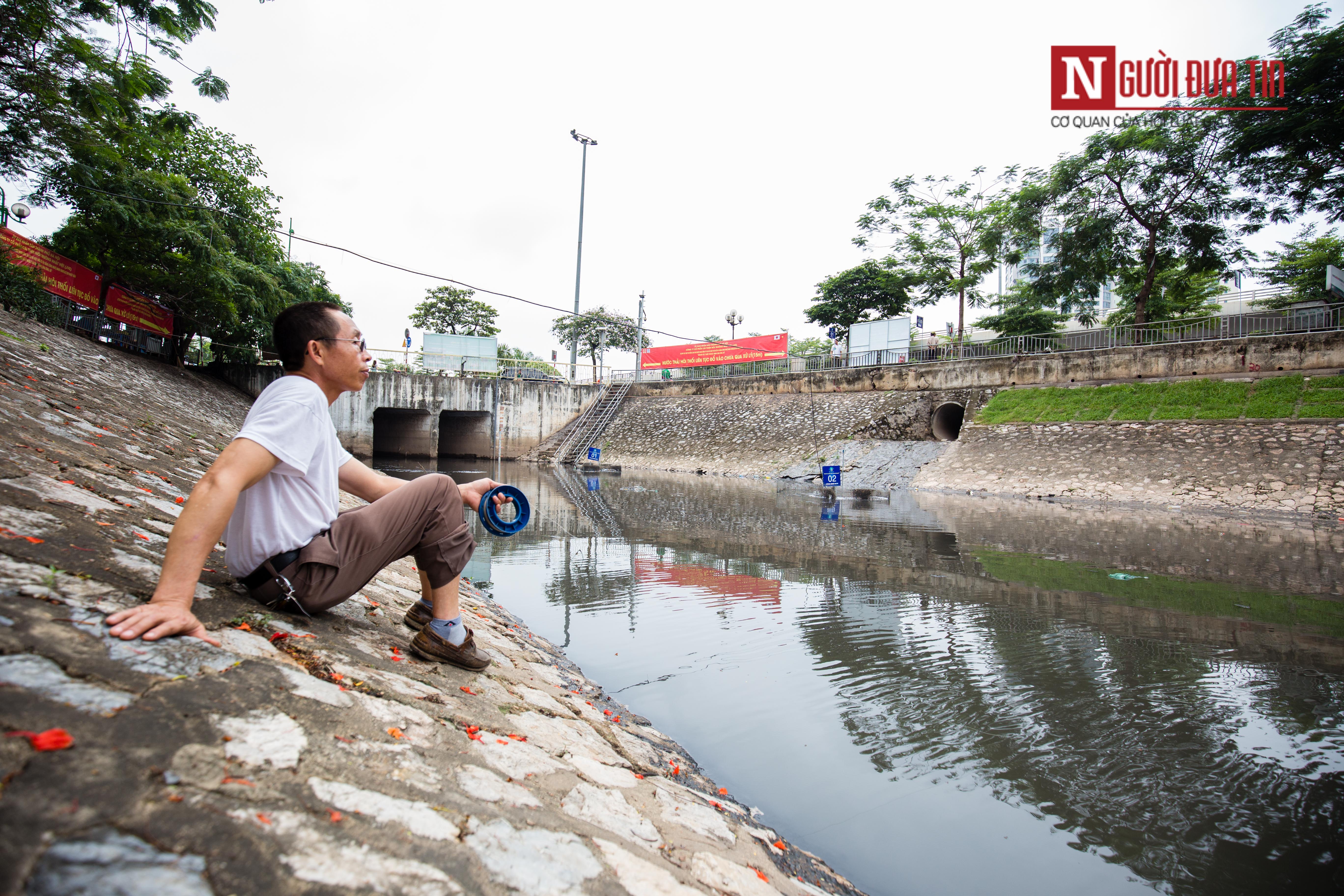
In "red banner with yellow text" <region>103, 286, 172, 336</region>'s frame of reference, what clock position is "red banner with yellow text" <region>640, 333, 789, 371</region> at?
"red banner with yellow text" <region>640, 333, 789, 371</region> is roughly at 11 o'clock from "red banner with yellow text" <region>103, 286, 172, 336</region>.

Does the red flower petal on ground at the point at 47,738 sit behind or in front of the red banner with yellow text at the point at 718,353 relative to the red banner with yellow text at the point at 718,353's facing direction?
in front

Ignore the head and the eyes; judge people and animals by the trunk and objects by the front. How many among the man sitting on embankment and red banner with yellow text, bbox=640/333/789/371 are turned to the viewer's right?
1

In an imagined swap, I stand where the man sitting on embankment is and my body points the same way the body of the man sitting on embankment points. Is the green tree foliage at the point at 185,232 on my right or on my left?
on my left

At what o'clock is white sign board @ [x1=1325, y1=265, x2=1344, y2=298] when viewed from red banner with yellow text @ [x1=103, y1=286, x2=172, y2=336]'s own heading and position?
The white sign board is roughly at 12 o'clock from the red banner with yellow text.

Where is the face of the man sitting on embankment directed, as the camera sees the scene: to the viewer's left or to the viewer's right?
to the viewer's right

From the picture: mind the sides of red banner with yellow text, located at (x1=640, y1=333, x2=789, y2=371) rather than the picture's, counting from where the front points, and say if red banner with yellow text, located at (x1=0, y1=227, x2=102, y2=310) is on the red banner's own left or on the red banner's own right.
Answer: on the red banner's own right

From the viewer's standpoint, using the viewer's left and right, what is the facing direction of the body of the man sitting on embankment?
facing to the right of the viewer

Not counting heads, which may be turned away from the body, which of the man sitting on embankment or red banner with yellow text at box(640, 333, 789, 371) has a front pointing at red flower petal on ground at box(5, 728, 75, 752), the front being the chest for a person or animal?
the red banner with yellow text

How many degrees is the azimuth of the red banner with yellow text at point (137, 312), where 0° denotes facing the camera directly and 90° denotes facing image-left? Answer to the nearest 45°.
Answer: approximately 315°

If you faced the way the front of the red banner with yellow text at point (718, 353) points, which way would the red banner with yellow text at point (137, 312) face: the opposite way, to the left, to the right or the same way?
to the left

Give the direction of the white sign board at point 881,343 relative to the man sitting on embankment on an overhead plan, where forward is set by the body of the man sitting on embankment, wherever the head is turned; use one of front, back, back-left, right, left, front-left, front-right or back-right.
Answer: front-left

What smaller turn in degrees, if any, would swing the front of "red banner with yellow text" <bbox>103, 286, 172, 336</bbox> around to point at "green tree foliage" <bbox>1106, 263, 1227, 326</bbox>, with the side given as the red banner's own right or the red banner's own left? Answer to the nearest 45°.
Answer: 0° — it already faces it

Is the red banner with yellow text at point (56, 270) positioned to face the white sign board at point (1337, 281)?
yes

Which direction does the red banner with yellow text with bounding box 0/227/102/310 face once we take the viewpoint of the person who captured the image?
facing the viewer and to the right of the viewer

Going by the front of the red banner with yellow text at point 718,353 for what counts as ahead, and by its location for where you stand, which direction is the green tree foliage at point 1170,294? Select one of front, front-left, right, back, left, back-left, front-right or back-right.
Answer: left
